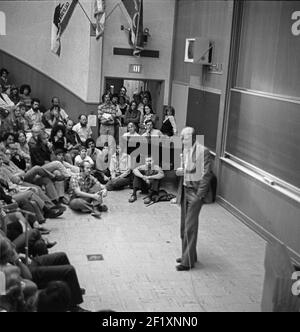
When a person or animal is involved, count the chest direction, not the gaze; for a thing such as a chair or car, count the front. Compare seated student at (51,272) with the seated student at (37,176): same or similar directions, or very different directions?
same or similar directions

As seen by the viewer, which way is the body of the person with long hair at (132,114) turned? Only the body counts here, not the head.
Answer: toward the camera

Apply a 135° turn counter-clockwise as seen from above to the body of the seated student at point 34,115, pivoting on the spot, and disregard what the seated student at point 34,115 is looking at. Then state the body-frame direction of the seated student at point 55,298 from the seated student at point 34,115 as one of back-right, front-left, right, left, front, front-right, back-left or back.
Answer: back

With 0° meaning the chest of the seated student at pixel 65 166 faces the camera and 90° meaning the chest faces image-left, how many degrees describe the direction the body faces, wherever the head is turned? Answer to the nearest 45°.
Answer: approximately 315°

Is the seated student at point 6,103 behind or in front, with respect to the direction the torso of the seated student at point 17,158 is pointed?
behind

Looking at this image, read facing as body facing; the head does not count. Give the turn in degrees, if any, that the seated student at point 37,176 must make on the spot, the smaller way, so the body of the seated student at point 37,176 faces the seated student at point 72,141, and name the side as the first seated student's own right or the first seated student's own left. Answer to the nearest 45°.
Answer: approximately 90° to the first seated student's own left

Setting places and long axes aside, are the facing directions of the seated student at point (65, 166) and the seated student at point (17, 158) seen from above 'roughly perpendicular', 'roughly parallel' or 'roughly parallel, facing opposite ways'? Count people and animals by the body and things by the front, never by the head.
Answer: roughly parallel

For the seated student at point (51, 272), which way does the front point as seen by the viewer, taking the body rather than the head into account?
to the viewer's right

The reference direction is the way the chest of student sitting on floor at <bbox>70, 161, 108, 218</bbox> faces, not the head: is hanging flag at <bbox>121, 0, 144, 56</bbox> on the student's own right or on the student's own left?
on the student's own left

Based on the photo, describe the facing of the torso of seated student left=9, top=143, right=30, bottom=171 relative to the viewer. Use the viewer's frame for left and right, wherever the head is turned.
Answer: facing the viewer and to the right of the viewer

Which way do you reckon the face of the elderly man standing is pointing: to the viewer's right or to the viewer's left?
to the viewer's left

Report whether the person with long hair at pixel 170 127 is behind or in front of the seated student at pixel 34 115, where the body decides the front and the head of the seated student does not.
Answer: in front

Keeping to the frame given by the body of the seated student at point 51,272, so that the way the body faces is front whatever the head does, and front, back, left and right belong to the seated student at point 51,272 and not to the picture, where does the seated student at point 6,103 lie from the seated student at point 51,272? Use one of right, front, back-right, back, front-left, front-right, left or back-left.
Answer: left

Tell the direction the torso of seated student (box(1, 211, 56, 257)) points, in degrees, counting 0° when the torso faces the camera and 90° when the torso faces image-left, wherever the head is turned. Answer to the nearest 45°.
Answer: approximately 270°

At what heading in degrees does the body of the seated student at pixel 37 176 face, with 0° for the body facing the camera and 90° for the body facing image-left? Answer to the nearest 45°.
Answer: approximately 270°

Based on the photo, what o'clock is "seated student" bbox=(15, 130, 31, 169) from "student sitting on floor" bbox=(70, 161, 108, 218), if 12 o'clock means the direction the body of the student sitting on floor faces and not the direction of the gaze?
The seated student is roughly at 6 o'clock from the student sitting on floor.

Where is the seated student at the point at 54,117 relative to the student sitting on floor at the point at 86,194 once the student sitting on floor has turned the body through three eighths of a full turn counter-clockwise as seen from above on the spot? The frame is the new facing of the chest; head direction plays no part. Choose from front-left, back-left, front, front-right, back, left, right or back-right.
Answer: front

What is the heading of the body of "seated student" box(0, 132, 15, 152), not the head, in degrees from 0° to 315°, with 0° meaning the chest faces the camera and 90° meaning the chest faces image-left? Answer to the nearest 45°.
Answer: approximately 315°
